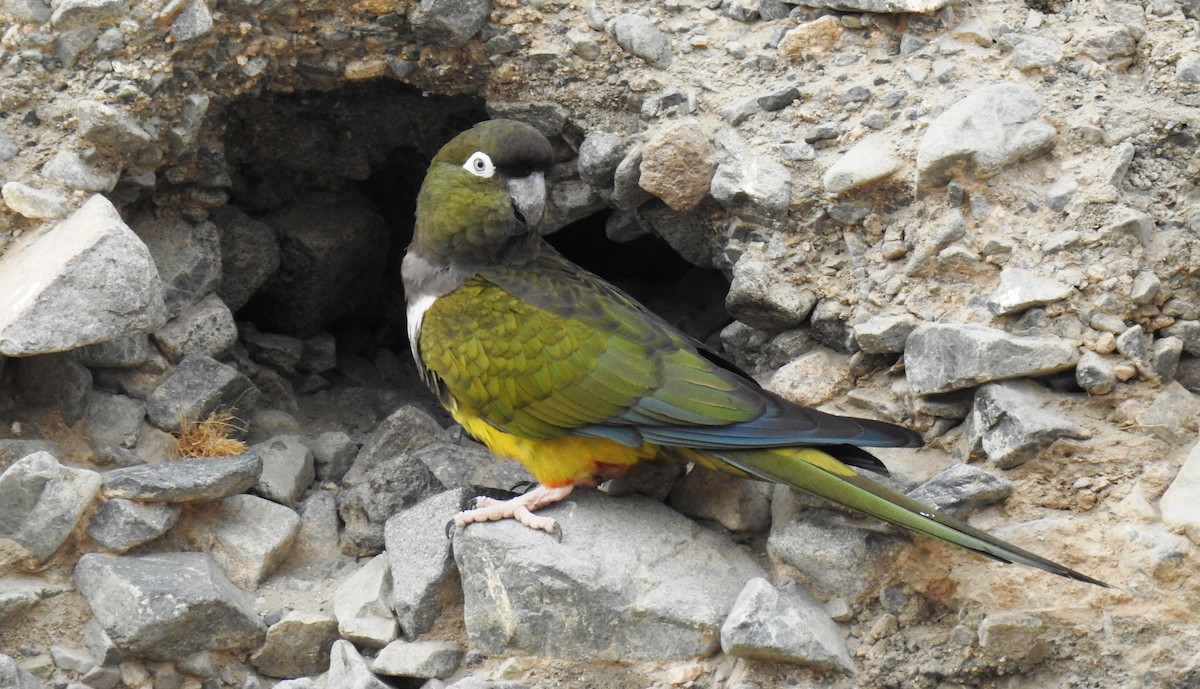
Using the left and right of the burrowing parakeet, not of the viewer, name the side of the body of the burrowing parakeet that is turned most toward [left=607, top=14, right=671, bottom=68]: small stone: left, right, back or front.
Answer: right

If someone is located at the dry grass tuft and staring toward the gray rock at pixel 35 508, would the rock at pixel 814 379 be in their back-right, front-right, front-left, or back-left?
back-left

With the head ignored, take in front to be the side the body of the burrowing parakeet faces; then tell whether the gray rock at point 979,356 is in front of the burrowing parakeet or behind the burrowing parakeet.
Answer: behind

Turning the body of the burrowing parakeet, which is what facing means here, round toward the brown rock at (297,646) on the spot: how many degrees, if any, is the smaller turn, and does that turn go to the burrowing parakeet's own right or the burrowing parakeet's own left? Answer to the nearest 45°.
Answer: approximately 45° to the burrowing parakeet's own left

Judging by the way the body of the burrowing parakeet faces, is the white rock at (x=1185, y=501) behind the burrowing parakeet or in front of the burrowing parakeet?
behind

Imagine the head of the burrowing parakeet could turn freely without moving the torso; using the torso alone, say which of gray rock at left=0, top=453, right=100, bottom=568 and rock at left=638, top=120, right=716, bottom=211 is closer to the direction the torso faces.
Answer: the gray rock

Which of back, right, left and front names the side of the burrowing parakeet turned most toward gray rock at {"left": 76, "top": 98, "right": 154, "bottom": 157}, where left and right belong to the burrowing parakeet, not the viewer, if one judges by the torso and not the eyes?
front

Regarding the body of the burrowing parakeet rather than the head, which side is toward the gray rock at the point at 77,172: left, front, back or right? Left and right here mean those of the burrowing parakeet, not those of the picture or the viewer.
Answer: front

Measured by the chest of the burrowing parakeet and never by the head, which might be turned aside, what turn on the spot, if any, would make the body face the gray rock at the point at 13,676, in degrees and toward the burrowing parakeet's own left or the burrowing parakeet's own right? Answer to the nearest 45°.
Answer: approximately 45° to the burrowing parakeet's own left

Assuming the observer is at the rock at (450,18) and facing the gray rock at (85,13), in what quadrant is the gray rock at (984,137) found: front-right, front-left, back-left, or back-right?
back-left

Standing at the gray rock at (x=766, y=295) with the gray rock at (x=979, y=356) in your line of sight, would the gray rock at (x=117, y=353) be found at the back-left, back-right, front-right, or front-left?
back-right

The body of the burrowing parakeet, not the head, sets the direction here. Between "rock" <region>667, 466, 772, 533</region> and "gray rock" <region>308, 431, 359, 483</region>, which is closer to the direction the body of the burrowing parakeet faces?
the gray rock

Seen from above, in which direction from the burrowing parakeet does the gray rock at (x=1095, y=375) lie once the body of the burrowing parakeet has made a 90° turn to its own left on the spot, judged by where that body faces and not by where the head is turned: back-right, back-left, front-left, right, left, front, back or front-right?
left

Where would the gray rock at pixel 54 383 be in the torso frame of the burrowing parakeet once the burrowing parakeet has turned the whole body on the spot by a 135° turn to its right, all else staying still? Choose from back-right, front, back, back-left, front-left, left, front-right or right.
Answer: back-left

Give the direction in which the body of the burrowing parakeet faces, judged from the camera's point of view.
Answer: to the viewer's left

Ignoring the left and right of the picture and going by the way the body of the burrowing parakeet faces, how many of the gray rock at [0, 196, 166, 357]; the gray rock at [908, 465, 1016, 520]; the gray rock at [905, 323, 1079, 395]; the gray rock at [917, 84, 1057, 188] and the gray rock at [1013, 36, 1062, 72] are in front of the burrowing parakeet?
1

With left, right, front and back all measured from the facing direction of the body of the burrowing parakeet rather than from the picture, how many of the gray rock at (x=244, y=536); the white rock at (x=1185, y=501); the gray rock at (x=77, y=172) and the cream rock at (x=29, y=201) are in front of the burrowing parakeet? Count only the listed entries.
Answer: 3

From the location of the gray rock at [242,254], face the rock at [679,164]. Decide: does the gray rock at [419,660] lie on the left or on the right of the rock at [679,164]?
right
